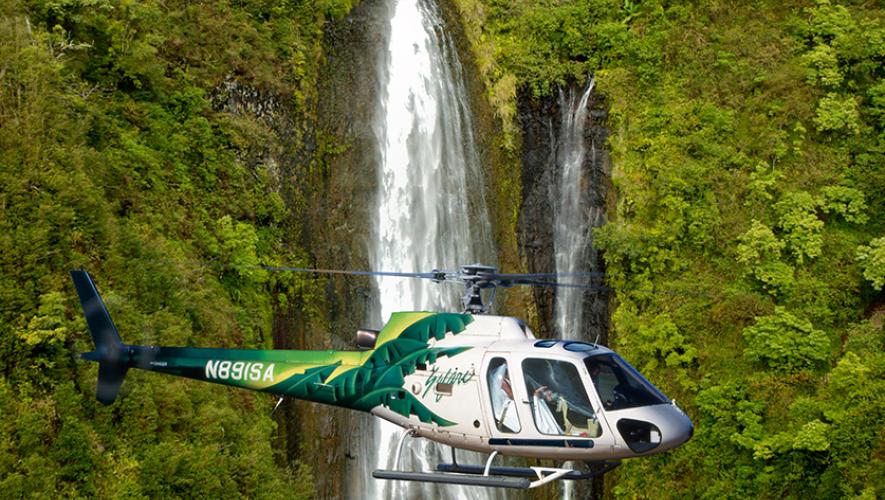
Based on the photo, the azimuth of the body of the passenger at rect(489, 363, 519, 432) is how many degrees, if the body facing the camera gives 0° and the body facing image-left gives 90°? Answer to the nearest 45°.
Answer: approximately 270°

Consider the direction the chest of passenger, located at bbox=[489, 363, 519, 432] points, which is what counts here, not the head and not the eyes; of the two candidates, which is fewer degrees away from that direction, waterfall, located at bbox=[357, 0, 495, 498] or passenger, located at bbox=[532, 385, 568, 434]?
the passenger

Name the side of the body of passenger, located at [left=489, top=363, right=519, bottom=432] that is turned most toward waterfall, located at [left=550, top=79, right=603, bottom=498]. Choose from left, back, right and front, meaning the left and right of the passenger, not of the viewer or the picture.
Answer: left

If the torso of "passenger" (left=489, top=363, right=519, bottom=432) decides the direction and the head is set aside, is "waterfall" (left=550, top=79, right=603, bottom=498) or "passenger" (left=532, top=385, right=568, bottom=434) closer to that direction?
the passenger

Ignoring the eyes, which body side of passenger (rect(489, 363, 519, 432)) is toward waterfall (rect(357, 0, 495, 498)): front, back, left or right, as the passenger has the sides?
left

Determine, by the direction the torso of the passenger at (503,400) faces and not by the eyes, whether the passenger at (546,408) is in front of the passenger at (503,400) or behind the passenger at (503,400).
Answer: in front

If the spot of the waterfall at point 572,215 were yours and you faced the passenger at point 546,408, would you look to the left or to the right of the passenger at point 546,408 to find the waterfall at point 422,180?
right
